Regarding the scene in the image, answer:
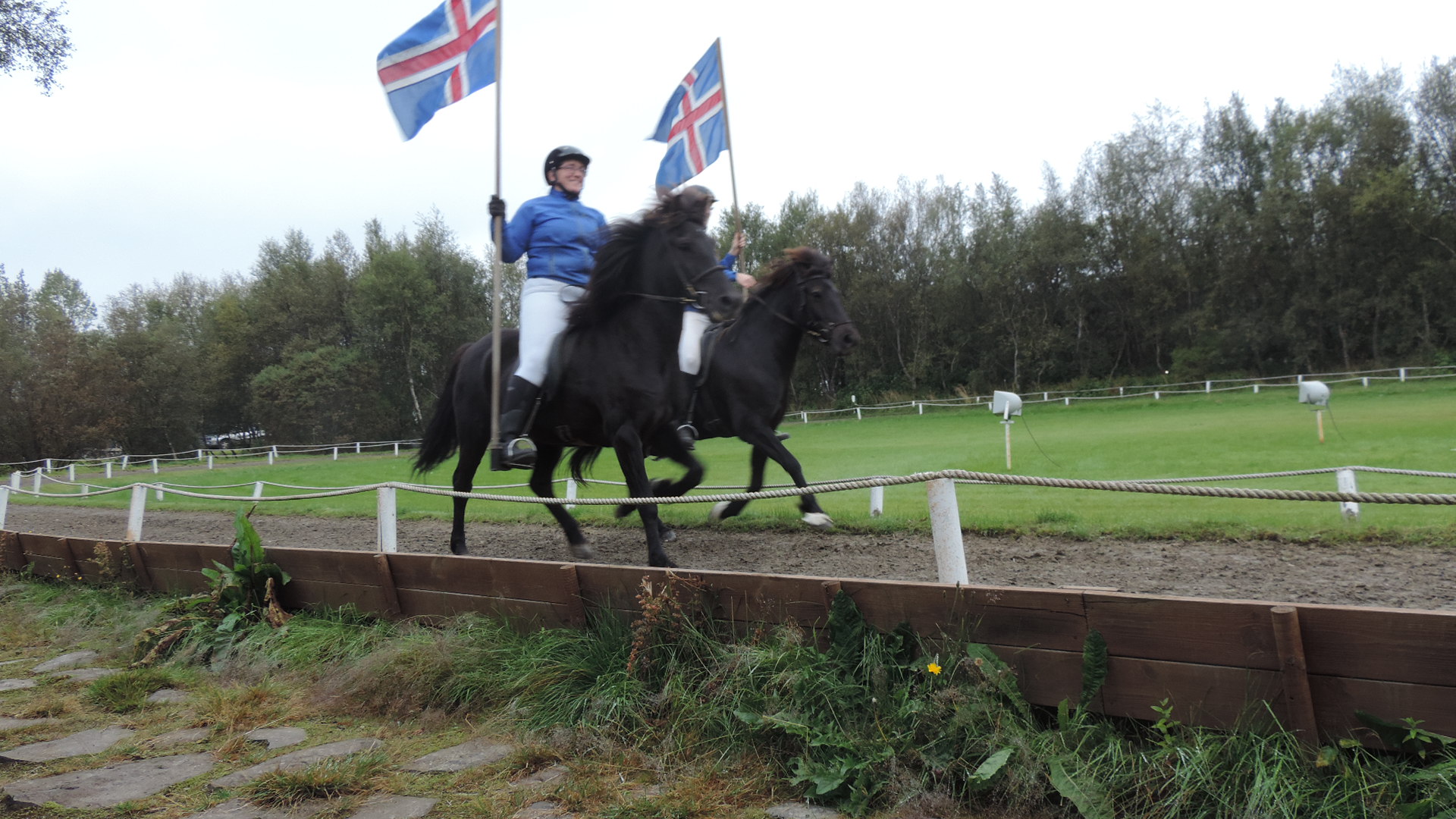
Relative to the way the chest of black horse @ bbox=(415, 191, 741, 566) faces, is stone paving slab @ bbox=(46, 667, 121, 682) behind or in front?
behind

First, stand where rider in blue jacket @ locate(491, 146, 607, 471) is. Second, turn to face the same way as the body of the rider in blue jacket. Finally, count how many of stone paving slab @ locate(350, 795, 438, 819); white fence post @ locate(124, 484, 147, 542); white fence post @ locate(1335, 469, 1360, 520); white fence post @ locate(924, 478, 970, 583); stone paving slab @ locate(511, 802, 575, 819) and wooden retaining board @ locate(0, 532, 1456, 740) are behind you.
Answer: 1

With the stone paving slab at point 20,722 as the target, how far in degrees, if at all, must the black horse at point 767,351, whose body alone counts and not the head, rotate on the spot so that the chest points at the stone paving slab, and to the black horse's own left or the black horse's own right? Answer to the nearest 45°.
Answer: approximately 90° to the black horse's own right

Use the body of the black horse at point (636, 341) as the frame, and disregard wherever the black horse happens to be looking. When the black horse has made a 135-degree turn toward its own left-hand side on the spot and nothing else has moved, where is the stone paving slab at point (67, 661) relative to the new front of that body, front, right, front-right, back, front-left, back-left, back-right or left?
left

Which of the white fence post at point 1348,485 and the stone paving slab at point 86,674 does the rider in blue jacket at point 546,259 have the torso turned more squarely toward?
the white fence post

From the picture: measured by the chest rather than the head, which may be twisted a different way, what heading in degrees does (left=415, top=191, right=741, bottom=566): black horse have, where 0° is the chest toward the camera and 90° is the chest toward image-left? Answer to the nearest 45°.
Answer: approximately 315°

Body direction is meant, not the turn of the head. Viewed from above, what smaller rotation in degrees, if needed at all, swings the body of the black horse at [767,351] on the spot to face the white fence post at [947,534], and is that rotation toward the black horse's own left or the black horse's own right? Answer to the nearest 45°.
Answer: approximately 45° to the black horse's own right

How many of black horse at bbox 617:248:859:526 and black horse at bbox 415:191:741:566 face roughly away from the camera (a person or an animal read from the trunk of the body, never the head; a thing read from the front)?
0

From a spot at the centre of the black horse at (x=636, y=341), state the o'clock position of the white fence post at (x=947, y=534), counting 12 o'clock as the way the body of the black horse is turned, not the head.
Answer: The white fence post is roughly at 1 o'clock from the black horse.

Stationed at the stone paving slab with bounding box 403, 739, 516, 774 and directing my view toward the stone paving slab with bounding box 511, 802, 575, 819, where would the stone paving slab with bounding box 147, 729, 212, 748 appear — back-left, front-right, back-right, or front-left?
back-right

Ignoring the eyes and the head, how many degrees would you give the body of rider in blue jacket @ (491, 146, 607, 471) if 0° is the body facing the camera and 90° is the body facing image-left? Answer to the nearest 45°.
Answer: approximately 315°

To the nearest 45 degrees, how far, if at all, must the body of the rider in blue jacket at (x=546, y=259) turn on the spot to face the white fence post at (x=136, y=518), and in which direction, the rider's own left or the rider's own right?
approximately 180°

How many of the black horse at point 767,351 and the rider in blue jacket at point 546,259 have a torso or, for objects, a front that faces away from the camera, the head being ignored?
0

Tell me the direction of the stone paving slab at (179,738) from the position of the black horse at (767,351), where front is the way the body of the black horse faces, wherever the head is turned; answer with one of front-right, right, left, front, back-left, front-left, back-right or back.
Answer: right
